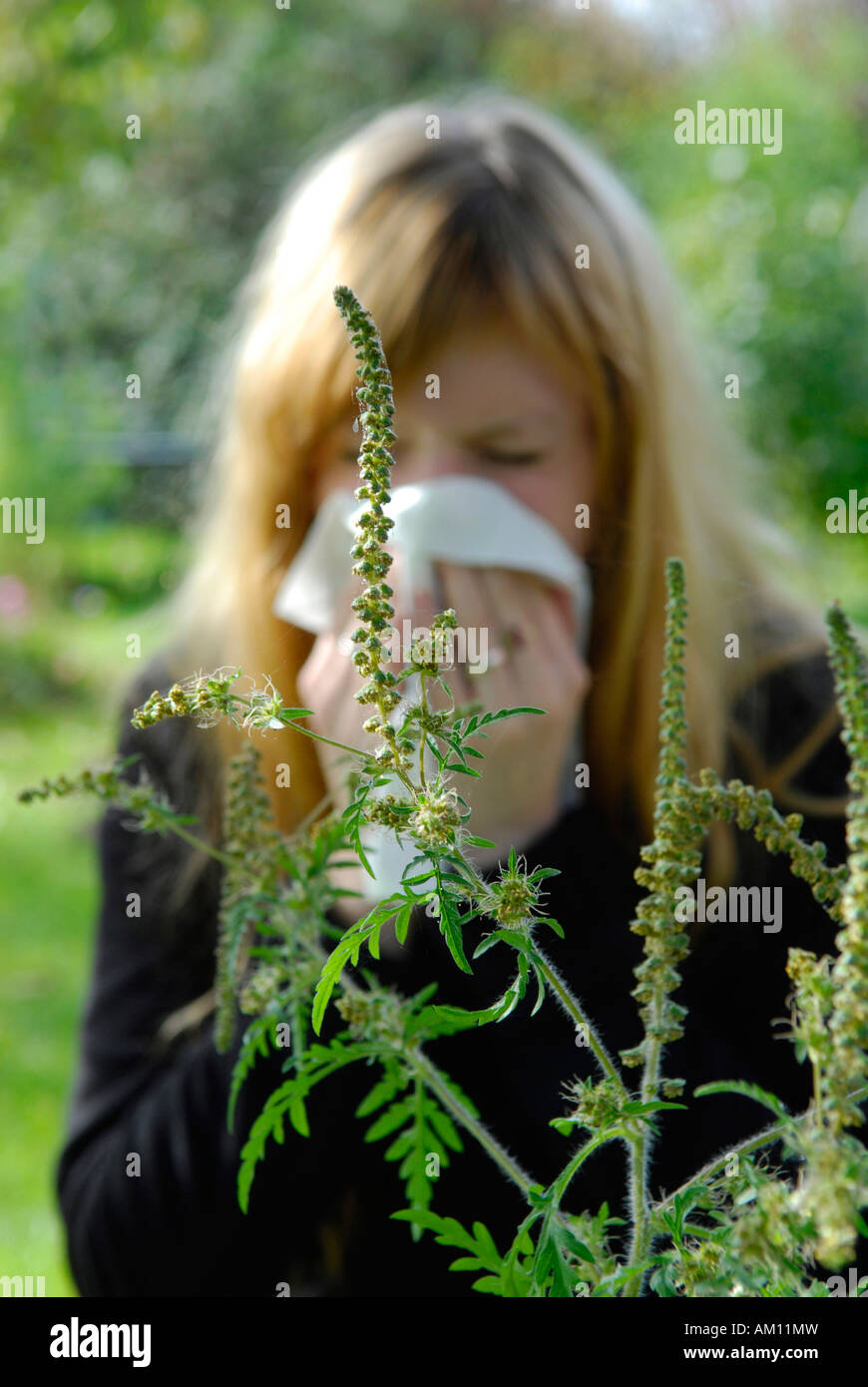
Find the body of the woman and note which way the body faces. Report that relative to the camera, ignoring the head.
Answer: toward the camera

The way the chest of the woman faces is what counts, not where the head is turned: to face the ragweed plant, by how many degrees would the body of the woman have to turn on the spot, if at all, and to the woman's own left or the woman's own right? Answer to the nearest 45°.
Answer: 0° — they already face it

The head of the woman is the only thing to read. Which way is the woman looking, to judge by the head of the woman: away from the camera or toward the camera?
toward the camera
